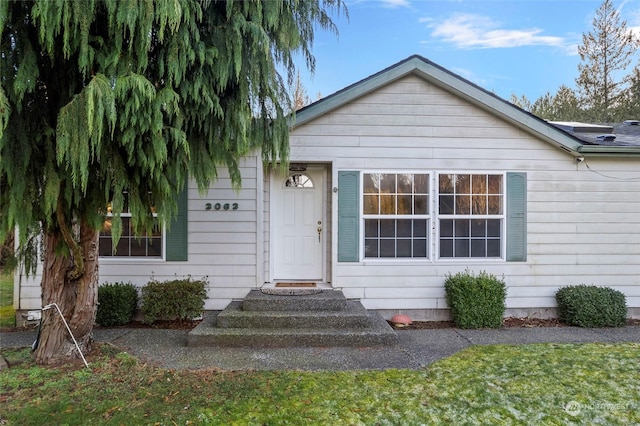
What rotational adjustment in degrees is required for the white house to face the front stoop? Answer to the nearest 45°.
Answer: approximately 45° to its right

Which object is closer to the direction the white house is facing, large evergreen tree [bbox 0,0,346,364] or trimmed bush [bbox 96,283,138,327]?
the large evergreen tree

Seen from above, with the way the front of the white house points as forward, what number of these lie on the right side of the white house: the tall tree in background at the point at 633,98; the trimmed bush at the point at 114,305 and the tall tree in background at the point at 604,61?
1

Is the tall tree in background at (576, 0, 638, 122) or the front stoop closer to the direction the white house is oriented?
the front stoop

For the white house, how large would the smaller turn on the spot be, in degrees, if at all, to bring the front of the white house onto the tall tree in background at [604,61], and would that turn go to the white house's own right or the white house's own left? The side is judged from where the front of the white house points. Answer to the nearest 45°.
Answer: approximately 135° to the white house's own left

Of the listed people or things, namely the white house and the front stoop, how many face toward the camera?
2

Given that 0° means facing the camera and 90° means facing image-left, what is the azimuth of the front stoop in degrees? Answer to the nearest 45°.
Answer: approximately 0°
